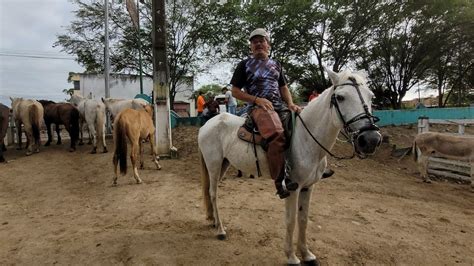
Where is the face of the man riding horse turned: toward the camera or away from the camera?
toward the camera

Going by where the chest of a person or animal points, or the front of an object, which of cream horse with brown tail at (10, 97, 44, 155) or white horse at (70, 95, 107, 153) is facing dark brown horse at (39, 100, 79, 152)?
the white horse

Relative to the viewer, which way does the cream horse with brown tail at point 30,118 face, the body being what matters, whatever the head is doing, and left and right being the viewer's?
facing away from the viewer and to the left of the viewer

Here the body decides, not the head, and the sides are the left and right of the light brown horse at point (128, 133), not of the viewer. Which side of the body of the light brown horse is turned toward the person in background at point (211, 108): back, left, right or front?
front

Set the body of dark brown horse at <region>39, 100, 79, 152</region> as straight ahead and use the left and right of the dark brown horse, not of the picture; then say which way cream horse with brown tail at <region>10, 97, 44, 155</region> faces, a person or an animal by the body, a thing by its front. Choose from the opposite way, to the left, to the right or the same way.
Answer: the same way

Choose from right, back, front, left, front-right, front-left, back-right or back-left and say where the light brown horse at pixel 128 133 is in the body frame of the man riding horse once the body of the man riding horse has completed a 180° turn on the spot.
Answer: front

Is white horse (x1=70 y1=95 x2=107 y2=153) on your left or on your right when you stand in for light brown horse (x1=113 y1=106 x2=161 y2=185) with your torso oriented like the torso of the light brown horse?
on your left

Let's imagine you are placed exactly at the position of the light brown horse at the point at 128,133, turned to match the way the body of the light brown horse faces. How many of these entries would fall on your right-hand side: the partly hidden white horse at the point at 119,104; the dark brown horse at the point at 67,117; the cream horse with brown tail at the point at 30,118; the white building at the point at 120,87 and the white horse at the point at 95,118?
0

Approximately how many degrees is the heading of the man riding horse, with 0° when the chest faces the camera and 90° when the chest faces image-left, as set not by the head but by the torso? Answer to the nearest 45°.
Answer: approximately 315°

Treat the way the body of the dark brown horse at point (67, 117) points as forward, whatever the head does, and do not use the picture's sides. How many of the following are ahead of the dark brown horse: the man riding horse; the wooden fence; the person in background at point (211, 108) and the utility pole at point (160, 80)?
0

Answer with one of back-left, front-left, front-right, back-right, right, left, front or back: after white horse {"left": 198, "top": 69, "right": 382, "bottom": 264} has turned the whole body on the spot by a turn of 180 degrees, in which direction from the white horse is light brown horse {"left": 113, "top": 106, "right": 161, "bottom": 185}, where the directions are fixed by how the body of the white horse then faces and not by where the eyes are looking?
front

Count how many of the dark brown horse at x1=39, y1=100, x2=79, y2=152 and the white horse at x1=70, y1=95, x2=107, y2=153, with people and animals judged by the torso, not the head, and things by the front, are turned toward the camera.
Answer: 0

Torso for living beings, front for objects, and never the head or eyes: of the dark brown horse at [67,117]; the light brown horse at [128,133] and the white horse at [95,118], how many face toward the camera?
0

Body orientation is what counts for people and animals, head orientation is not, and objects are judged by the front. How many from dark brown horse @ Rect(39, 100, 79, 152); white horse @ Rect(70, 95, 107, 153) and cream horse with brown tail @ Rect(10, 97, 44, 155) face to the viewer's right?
0

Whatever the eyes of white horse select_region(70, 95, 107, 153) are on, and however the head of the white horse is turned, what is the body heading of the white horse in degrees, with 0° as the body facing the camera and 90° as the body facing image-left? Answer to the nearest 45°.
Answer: approximately 135°

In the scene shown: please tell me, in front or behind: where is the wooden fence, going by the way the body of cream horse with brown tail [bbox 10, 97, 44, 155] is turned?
behind

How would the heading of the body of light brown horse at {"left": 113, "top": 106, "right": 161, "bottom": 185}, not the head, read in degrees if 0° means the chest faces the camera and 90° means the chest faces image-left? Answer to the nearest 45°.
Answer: approximately 225°

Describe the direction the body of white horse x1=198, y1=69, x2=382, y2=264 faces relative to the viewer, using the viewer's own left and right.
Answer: facing the viewer and to the right of the viewer

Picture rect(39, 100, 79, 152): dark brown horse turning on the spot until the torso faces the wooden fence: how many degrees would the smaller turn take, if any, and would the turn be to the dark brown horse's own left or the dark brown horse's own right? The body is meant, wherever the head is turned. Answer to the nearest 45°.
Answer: approximately 180°

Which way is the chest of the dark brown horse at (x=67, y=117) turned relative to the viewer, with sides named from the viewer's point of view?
facing away from the viewer and to the left of the viewer
